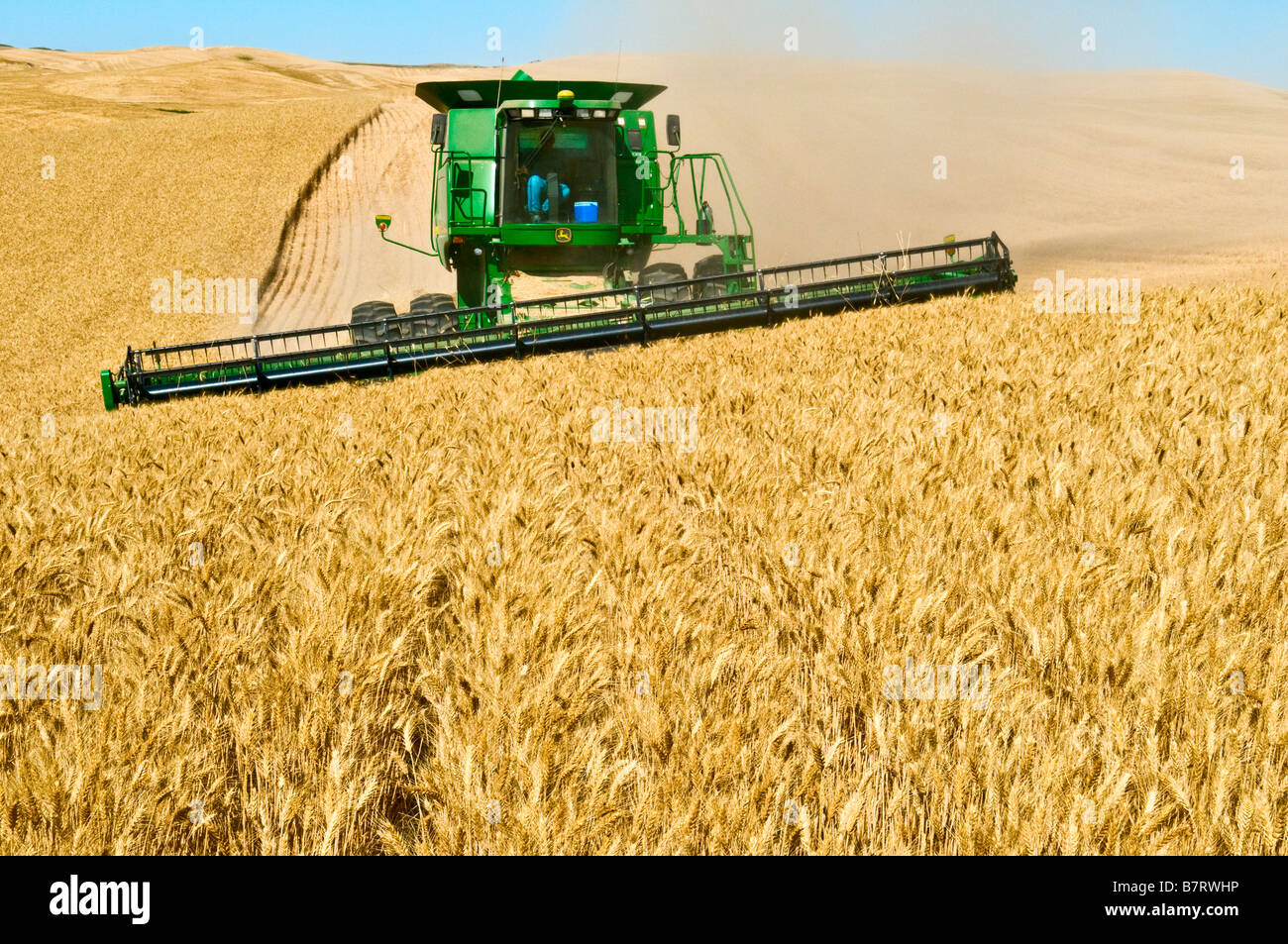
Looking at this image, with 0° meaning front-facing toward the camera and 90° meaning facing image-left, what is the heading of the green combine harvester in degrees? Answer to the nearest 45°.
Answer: approximately 0°
